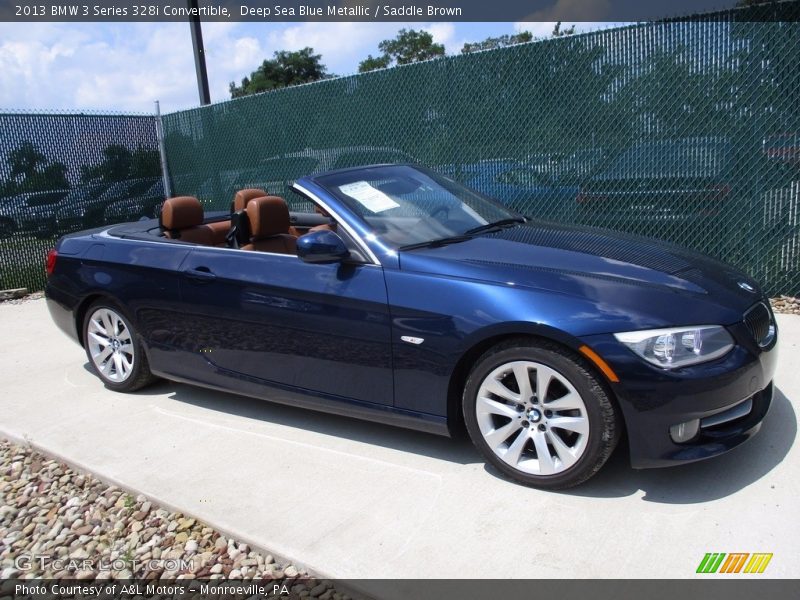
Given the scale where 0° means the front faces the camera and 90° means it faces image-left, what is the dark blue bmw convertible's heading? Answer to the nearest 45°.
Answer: approximately 315°

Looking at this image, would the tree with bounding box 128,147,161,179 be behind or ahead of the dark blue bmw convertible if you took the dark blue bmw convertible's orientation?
behind

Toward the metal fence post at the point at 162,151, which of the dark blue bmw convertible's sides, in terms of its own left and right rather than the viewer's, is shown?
back

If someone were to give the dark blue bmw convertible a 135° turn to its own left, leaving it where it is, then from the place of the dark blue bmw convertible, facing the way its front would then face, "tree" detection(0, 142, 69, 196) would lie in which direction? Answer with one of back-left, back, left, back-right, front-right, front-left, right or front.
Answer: front-left

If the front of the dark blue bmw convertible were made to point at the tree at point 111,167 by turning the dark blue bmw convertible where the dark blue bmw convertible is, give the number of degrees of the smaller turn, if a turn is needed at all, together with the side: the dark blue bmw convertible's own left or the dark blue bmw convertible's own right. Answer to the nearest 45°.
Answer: approximately 180°

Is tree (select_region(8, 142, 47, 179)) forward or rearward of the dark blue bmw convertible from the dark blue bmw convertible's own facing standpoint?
rearward
